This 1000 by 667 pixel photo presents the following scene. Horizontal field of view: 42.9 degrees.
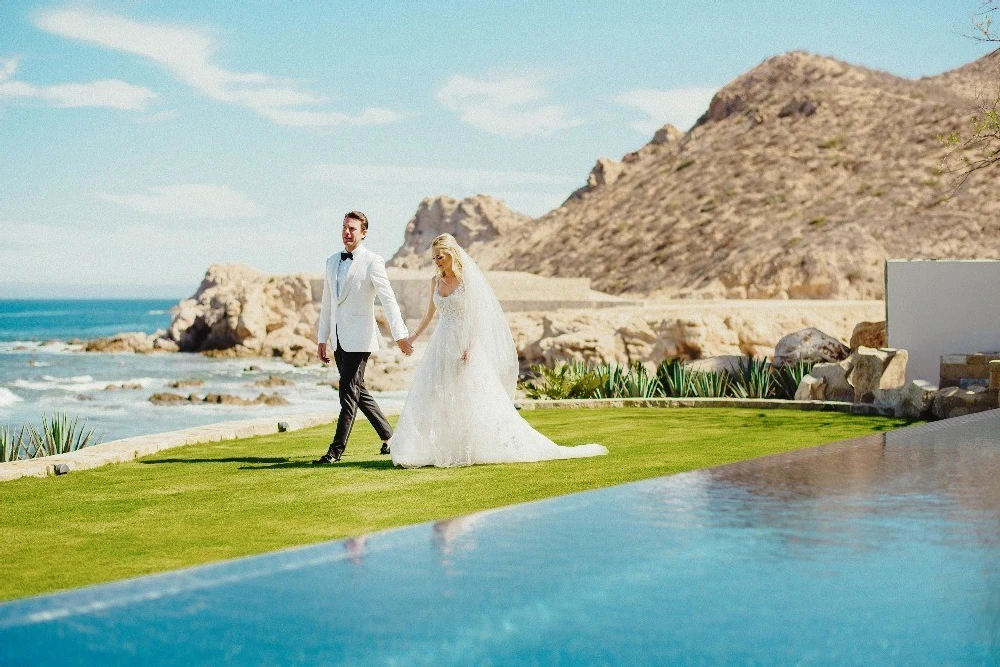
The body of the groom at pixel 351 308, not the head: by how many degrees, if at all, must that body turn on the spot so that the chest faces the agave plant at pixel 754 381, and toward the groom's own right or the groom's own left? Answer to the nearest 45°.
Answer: approximately 180°

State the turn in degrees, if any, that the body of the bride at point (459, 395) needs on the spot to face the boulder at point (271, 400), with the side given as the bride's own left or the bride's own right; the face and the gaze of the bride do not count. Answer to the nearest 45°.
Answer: approximately 135° to the bride's own right

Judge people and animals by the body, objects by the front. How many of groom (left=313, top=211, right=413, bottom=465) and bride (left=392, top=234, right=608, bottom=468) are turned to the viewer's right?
0

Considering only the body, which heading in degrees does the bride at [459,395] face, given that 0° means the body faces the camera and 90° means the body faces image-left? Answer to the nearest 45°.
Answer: approximately 45°

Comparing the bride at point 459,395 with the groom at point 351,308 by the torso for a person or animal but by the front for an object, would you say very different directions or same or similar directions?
same or similar directions

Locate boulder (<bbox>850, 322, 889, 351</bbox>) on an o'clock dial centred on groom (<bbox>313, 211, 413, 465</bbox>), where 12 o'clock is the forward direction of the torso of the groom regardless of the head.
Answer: The boulder is roughly at 6 o'clock from the groom.

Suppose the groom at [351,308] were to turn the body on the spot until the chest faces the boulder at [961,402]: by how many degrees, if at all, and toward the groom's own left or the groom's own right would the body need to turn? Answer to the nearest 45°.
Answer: approximately 135° to the groom's own left

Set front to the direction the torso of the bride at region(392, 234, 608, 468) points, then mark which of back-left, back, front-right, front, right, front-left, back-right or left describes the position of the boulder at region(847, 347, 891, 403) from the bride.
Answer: back

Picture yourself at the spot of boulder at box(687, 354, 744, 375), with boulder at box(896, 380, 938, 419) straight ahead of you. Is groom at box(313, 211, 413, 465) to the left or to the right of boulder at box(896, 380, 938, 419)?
right

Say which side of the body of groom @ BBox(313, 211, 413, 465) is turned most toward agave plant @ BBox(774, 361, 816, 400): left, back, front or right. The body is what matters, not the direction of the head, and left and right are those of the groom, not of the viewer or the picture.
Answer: back

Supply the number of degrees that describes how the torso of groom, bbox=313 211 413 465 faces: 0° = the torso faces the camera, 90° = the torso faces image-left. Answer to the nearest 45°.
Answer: approximately 45°

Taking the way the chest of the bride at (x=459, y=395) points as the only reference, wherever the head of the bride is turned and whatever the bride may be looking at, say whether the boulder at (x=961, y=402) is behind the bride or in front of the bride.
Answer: behind

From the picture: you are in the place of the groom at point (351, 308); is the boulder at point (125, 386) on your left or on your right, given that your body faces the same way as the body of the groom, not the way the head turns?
on your right

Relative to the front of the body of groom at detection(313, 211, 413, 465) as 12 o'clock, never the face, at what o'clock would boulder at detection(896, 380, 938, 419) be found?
The boulder is roughly at 7 o'clock from the groom.

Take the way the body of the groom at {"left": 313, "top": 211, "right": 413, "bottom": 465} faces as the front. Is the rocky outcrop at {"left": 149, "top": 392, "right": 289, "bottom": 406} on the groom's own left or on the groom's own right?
on the groom's own right
